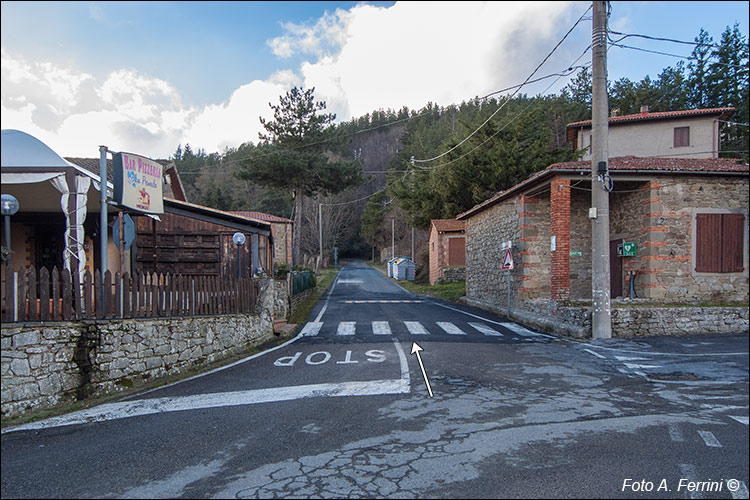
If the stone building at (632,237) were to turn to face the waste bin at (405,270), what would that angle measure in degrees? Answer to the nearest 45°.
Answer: approximately 135° to its right

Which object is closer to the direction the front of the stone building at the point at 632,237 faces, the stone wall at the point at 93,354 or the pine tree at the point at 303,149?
the stone wall

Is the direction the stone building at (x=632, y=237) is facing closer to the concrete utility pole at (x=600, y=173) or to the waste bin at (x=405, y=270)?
the concrete utility pole

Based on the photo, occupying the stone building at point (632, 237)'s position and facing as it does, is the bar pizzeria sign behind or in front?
in front

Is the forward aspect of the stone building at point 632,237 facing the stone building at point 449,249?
no

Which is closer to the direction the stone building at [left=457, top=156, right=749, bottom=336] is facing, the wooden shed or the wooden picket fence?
the wooden picket fence

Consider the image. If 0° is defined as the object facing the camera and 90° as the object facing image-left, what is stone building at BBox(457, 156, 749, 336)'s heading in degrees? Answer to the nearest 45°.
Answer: approximately 0°

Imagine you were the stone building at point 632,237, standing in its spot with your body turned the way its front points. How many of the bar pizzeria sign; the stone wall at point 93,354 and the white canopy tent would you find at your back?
0

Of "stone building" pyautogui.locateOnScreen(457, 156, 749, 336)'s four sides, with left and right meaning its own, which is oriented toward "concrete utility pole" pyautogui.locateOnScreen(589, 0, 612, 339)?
front

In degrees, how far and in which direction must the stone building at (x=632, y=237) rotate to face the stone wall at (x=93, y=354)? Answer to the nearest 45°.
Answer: approximately 45° to its right

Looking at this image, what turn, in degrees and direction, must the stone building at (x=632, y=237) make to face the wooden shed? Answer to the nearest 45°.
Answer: approximately 90° to its right

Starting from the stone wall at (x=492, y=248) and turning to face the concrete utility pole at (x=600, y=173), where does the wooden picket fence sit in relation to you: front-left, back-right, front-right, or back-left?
front-right

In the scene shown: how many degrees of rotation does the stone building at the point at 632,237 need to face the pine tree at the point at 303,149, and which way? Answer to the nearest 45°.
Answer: approximately 135° to its right

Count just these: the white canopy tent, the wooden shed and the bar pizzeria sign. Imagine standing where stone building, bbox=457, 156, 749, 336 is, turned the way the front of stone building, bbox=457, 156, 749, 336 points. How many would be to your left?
0
